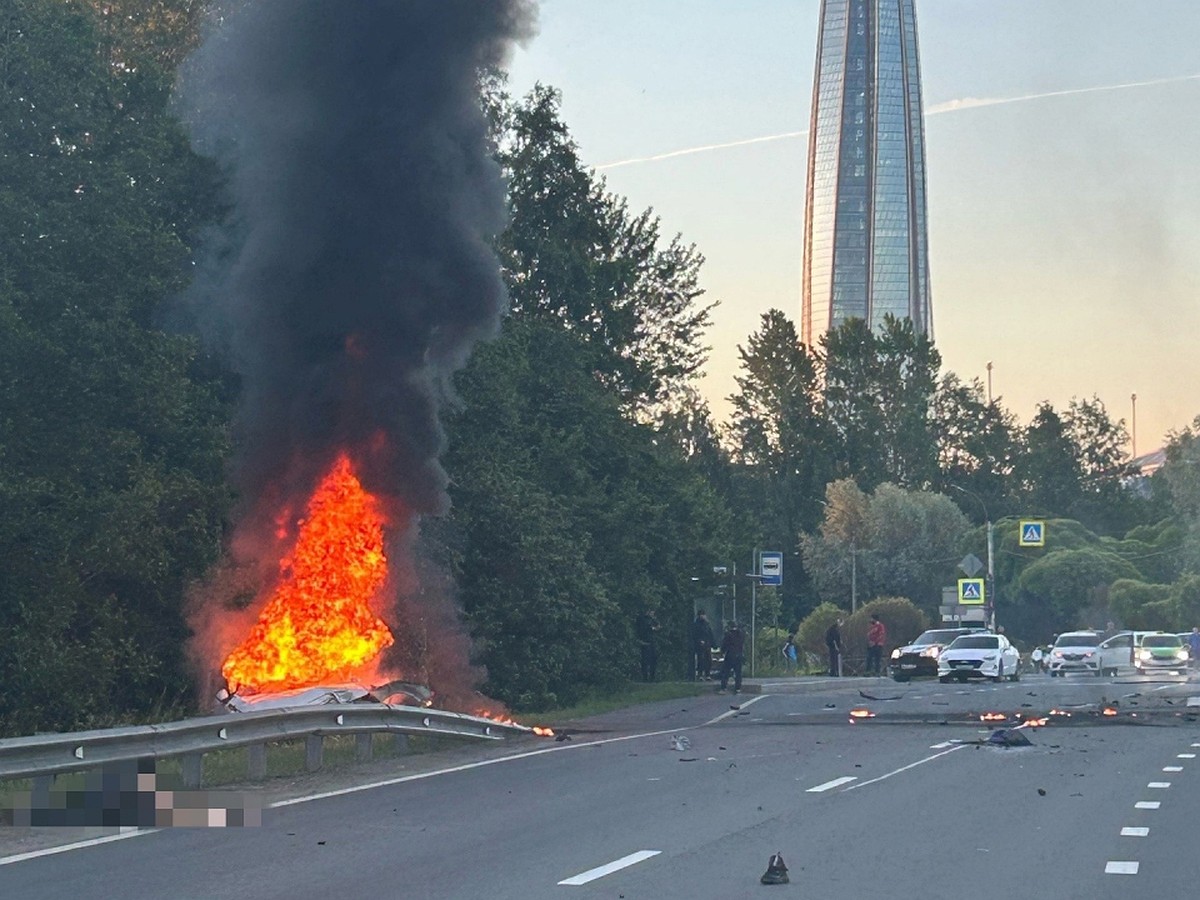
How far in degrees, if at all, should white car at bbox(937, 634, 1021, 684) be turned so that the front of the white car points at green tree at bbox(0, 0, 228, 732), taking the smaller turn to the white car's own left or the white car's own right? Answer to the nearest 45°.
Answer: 0° — it already faces it

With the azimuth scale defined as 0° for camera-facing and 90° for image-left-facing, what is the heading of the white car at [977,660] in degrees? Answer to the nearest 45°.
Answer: approximately 45°
